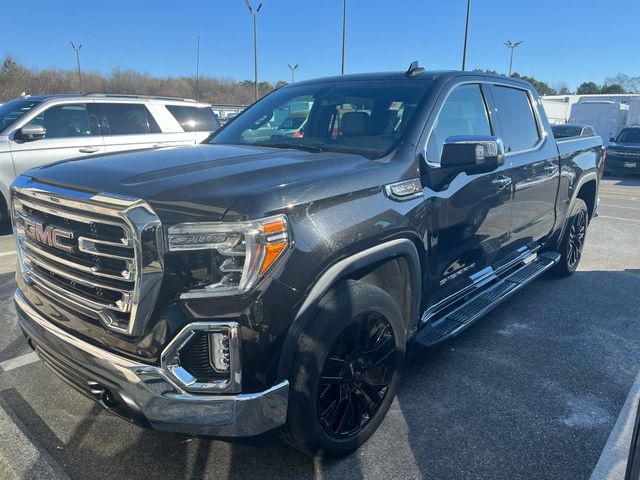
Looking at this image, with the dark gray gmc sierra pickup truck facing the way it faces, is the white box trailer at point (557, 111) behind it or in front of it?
behind

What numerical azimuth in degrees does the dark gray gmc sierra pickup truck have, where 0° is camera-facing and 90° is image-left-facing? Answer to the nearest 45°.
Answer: approximately 45°

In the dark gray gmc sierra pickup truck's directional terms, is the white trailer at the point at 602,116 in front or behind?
behind

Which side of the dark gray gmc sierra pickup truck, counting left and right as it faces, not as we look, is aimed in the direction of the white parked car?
right
